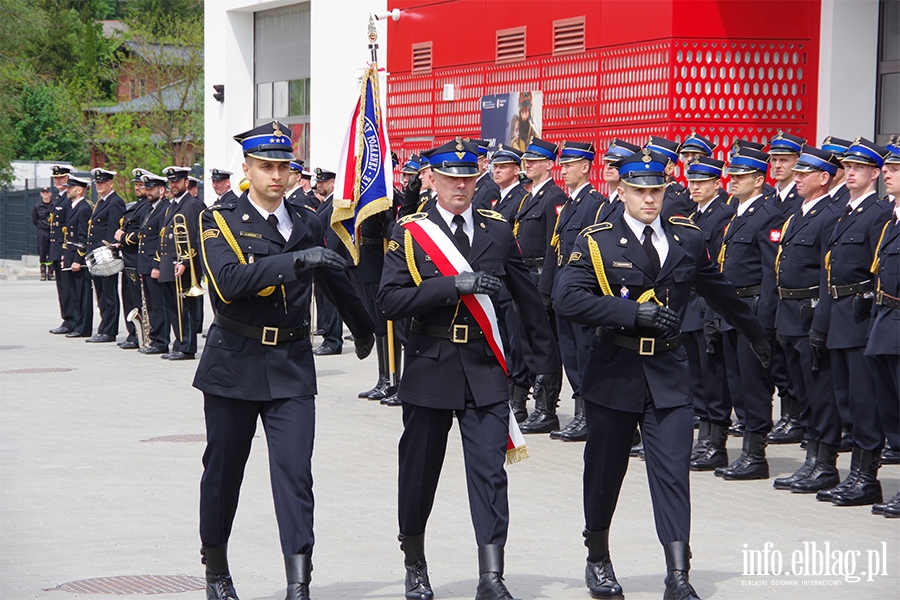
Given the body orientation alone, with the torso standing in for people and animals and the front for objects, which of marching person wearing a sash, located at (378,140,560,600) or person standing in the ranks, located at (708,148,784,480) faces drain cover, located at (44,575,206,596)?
person standing in the ranks, located at (708,148,784,480)

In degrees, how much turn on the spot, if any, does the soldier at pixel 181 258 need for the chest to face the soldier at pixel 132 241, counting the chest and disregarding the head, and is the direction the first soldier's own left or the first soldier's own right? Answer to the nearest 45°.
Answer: approximately 90° to the first soldier's own right

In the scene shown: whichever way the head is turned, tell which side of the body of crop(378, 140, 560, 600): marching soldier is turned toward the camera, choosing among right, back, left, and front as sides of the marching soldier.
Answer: front

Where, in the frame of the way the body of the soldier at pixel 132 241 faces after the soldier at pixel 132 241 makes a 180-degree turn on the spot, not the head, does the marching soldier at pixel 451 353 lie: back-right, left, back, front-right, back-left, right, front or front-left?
back-right

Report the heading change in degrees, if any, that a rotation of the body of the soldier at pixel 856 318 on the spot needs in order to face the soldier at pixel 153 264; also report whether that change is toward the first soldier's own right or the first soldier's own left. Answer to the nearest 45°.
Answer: approximately 90° to the first soldier's own right

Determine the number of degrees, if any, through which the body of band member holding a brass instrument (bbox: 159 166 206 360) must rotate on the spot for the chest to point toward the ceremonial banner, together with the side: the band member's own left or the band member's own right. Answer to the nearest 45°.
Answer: approximately 45° to the band member's own left

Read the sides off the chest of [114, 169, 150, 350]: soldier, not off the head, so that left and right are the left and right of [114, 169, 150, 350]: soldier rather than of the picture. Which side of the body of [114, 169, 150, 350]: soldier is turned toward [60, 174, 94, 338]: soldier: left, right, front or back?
right
